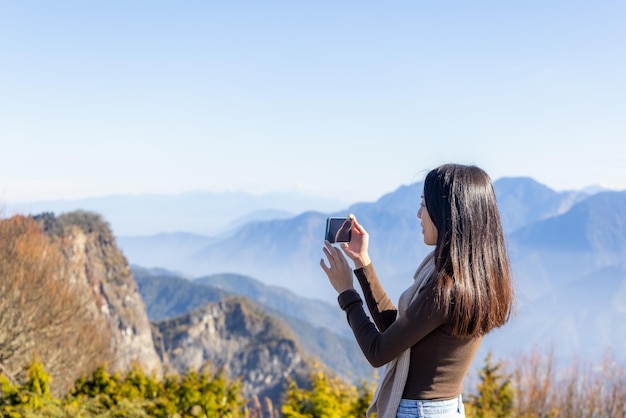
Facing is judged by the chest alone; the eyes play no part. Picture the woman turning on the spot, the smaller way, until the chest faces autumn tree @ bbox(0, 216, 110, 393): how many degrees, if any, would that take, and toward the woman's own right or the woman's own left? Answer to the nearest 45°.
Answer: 0° — they already face it

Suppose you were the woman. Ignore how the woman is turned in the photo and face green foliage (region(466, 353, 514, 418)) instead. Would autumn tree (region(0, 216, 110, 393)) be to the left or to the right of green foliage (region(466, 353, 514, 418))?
left

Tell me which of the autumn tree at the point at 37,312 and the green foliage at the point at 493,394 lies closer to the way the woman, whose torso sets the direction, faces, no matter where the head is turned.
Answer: the autumn tree

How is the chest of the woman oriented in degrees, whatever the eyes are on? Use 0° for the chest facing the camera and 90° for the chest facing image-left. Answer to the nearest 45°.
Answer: approximately 135°

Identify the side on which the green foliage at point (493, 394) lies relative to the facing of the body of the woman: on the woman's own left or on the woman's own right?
on the woman's own right
